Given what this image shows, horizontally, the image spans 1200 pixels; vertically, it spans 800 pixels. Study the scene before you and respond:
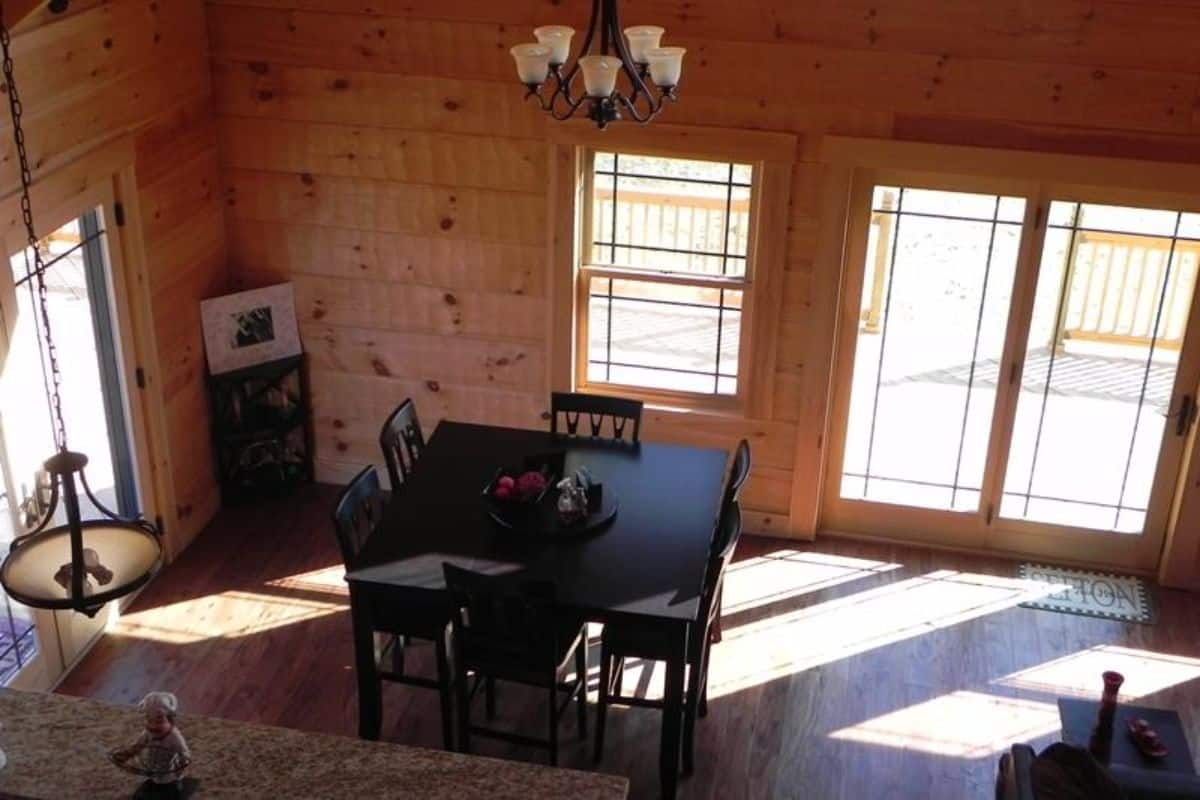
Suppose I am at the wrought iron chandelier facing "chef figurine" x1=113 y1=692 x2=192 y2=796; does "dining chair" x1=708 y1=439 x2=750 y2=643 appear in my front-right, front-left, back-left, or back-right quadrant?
back-left

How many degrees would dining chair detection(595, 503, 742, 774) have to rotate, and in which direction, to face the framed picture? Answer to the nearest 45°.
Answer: approximately 45° to its right

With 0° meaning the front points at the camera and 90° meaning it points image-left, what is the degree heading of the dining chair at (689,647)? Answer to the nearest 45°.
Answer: approximately 90°

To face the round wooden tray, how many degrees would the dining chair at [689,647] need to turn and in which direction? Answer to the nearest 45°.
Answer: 0° — it already faces it

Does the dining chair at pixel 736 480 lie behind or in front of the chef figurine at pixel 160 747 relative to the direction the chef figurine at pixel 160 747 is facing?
behind

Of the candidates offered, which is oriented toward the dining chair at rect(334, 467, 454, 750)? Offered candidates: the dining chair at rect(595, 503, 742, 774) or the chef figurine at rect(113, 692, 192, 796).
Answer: the dining chair at rect(595, 503, 742, 774)

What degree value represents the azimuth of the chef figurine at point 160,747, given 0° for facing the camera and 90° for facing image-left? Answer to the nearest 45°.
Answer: approximately 45°

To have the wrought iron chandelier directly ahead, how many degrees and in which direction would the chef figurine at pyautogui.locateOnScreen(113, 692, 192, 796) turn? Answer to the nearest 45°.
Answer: approximately 180°

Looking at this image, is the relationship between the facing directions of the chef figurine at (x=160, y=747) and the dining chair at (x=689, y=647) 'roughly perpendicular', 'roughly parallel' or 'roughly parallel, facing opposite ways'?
roughly perpendicular

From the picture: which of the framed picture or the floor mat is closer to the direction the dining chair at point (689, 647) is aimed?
the framed picture
